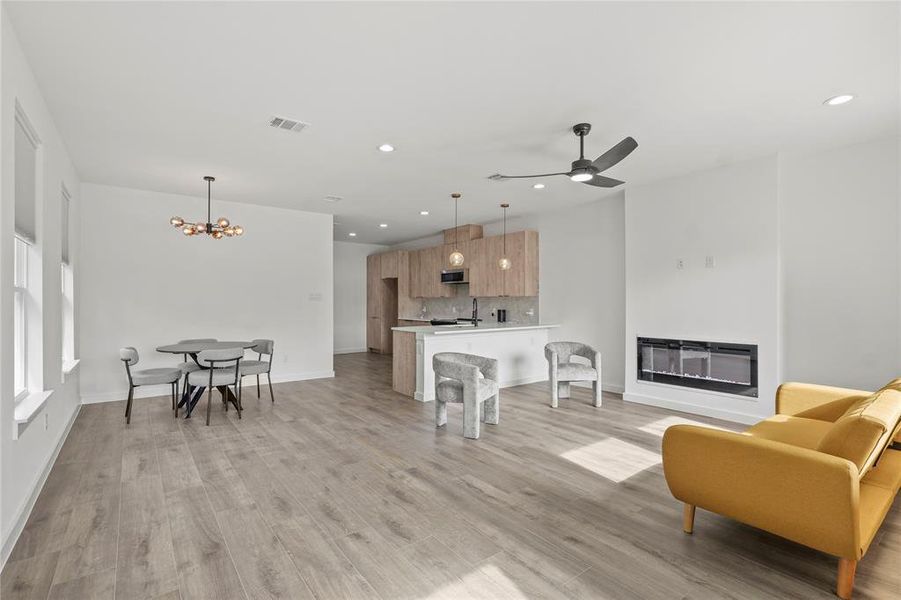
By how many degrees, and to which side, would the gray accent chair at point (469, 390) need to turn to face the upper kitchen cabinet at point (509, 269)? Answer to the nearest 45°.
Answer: approximately 135° to its left

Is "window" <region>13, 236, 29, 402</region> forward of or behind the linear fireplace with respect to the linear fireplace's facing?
forward

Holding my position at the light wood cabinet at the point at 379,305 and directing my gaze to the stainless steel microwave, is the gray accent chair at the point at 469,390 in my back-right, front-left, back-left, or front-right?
front-right

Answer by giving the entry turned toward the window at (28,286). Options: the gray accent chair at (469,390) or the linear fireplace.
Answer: the linear fireplace

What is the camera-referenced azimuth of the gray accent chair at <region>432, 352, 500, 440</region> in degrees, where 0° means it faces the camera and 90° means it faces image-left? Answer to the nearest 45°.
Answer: approximately 315°

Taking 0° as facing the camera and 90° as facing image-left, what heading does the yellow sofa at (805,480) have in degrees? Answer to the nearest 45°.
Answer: approximately 135°

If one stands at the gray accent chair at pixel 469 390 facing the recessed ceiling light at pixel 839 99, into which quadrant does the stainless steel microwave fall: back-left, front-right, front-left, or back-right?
back-left

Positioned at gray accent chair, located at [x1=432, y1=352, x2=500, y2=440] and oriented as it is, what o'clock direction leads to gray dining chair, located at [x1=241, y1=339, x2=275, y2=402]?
The gray dining chair is roughly at 5 o'clock from the gray accent chair.

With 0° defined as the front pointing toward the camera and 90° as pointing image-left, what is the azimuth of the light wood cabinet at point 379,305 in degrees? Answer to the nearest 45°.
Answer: approximately 45°

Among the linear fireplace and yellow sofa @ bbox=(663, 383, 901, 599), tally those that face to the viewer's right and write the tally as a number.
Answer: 0

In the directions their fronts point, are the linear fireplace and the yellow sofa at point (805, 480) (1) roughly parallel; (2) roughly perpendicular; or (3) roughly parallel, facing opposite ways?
roughly perpendicular

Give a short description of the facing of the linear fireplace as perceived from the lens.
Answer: facing the viewer and to the left of the viewer

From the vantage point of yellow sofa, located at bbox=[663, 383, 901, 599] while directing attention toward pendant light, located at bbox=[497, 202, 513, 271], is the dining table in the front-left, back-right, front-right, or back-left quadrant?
front-left

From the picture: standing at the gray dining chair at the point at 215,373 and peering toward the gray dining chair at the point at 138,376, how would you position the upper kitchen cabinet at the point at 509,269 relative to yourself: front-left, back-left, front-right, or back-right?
back-right
